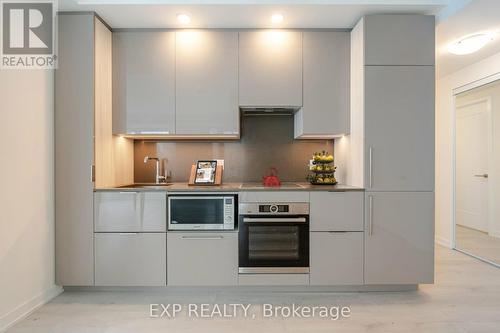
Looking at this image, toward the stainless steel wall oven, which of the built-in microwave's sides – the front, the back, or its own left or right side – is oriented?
left

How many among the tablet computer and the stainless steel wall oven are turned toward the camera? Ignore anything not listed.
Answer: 2

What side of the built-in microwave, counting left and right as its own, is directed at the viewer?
front

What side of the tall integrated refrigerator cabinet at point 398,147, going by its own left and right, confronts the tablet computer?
right

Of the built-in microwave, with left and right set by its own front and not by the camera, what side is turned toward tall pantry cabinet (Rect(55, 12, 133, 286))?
right

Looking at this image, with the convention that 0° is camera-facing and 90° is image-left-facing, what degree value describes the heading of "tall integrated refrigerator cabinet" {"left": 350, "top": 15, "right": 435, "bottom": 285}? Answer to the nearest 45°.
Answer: approximately 0°

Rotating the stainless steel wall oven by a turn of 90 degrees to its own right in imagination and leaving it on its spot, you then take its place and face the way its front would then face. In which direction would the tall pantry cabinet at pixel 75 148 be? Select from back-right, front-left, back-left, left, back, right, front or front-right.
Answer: front

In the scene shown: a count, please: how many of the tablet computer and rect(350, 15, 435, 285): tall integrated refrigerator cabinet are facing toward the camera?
2

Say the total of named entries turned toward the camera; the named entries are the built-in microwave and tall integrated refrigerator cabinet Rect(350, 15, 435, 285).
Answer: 2

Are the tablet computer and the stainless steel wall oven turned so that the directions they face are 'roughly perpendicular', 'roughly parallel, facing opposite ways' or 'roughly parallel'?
roughly parallel

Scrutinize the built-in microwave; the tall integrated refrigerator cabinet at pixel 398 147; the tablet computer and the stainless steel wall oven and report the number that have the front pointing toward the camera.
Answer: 4

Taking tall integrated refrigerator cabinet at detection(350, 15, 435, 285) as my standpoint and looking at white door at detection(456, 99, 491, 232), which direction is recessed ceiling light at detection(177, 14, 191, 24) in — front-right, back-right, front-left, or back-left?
back-left

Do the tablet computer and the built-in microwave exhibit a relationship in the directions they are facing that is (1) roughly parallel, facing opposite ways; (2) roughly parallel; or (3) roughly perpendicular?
roughly parallel
